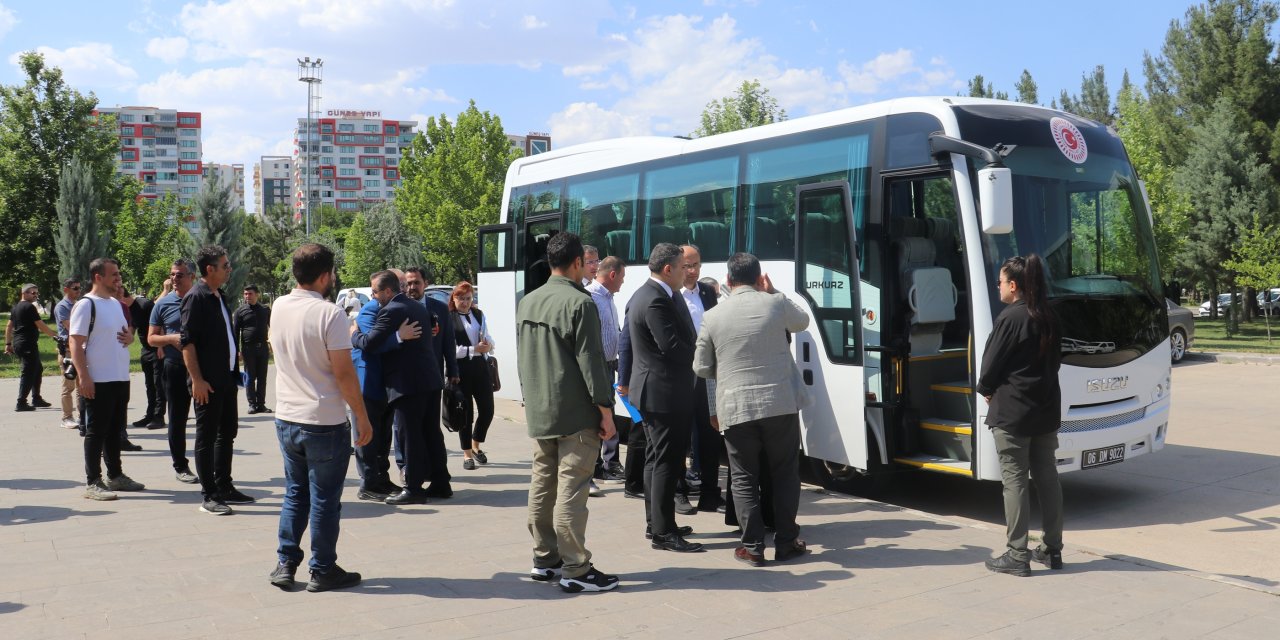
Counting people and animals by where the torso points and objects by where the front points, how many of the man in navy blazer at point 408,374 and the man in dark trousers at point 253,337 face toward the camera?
1

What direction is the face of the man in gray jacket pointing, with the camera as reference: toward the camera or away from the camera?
away from the camera

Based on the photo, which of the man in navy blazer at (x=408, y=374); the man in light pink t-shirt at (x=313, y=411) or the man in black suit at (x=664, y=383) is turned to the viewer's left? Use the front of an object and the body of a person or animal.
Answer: the man in navy blazer

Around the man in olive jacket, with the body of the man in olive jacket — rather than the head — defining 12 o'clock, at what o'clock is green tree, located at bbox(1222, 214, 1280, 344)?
The green tree is roughly at 12 o'clock from the man in olive jacket.

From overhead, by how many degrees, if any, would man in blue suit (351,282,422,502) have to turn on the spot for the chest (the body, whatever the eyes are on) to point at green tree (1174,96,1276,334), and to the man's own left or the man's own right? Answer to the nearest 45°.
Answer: approximately 45° to the man's own left

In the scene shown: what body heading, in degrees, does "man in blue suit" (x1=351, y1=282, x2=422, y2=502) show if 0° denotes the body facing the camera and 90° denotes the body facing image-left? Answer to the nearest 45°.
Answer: approximately 270°

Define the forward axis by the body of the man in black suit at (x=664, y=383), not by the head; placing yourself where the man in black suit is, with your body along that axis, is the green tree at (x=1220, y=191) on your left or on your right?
on your left
